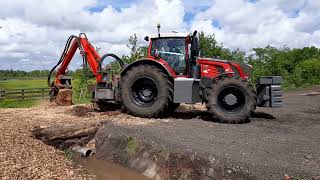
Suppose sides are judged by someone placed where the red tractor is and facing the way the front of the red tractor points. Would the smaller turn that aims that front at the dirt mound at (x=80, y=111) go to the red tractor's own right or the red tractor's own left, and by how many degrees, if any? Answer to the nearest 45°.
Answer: approximately 180°

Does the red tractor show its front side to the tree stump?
no

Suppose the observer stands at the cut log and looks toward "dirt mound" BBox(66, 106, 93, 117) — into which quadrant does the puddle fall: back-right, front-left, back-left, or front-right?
back-right

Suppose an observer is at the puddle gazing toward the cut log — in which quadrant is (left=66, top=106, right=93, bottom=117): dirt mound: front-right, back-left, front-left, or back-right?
front-right

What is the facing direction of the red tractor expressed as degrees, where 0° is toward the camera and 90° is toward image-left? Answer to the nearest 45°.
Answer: approximately 270°

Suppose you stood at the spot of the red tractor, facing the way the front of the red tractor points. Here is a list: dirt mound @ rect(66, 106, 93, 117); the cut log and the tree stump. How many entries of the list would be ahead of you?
0

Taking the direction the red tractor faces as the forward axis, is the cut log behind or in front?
behind
